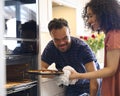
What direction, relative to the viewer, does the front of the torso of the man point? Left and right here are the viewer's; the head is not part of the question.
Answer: facing the viewer and to the left of the viewer

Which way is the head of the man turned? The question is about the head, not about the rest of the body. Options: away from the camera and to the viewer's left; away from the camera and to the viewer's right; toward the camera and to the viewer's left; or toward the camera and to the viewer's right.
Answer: toward the camera and to the viewer's left

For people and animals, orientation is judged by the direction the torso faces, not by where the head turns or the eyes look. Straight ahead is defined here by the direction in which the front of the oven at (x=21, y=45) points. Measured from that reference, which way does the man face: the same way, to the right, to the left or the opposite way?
to the right

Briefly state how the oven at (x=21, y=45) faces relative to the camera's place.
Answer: facing the viewer and to the right of the viewer

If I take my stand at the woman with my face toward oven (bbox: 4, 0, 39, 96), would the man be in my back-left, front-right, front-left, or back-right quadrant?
front-right

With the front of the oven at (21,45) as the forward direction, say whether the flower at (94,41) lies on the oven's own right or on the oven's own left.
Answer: on the oven's own left

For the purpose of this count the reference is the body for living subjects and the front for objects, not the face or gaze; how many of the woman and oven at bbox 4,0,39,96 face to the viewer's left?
1

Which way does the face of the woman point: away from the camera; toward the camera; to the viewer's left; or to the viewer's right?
to the viewer's left

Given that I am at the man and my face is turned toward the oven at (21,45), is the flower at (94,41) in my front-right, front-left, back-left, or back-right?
back-right

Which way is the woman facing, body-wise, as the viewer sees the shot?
to the viewer's left
